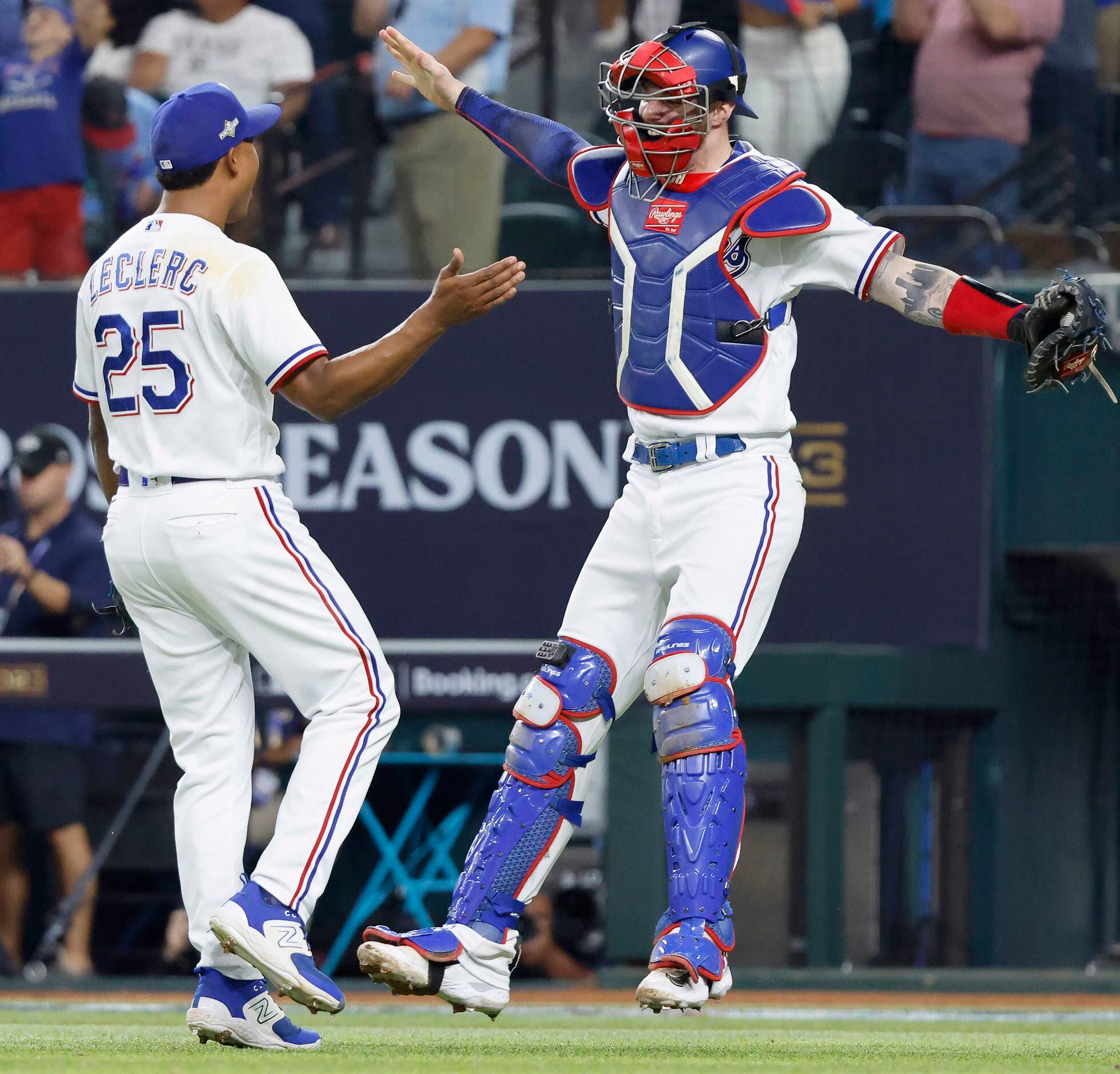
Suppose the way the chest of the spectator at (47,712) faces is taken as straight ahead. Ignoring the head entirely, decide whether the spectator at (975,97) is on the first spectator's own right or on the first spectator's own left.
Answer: on the first spectator's own left

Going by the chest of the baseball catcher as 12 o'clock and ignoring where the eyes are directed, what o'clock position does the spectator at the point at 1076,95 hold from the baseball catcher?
The spectator is roughly at 5 o'clock from the baseball catcher.

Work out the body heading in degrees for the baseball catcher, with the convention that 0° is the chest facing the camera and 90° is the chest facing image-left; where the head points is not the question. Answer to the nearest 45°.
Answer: approximately 45°

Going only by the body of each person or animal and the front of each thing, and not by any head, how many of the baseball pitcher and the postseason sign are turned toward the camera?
1

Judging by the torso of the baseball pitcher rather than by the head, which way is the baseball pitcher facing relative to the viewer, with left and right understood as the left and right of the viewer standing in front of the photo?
facing away from the viewer and to the right of the viewer

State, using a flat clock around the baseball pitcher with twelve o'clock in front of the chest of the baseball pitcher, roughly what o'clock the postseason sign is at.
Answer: The postseason sign is roughly at 11 o'clock from the baseball pitcher.

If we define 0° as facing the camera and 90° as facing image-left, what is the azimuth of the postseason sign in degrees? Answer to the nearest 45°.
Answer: approximately 0°
